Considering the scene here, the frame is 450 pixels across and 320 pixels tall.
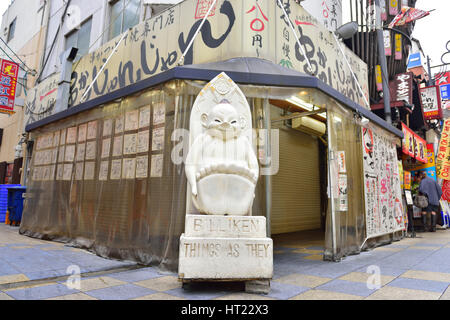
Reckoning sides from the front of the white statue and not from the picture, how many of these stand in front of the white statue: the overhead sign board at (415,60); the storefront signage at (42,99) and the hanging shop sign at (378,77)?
0

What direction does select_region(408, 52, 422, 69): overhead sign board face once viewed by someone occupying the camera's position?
facing the viewer and to the left of the viewer

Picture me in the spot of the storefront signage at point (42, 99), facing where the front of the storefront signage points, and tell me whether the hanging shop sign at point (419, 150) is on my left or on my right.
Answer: on my left

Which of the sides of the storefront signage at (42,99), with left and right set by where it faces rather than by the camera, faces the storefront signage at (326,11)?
left

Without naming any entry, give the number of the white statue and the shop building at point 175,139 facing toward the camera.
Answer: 2

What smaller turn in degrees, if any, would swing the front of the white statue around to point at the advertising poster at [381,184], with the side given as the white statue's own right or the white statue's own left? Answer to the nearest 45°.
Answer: approximately 135° to the white statue's own left

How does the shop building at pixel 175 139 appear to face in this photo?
toward the camera

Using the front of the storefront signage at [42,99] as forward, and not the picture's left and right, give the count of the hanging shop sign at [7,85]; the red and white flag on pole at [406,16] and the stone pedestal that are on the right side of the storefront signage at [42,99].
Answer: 1

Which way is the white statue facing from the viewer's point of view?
toward the camera

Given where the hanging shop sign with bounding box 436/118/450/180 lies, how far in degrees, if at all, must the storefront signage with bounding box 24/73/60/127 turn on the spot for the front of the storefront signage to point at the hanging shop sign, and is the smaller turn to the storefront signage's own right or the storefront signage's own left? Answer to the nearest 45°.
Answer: approximately 90° to the storefront signage's own left

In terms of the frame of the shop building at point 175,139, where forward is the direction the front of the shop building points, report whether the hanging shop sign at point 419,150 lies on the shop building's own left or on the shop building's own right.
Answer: on the shop building's own left

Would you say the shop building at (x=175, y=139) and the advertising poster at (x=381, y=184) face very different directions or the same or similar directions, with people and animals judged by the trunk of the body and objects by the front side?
same or similar directions

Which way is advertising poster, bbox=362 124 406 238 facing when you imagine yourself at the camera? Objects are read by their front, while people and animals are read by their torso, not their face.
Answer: facing the viewer and to the right of the viewer

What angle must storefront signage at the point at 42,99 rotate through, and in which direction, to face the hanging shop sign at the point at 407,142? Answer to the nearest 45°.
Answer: approximately 90° to its left
